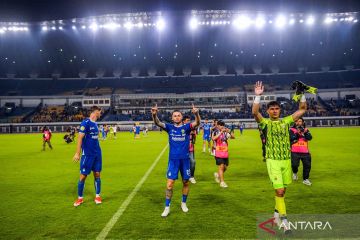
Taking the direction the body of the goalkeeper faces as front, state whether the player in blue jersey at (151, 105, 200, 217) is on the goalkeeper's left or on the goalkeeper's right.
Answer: on the goalkeeper's right

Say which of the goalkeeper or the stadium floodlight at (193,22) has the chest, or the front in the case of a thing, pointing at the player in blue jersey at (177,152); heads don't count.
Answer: the stadium floodlight

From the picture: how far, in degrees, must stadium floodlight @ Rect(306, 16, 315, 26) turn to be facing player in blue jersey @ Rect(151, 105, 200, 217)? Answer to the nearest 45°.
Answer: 0° — it already faces them

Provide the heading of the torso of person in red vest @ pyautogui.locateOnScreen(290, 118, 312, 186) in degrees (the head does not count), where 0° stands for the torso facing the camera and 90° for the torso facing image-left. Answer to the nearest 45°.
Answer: approximately 0°

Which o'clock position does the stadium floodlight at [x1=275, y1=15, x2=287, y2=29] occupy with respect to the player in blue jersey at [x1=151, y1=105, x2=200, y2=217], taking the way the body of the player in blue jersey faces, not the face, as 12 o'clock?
The stadium floodlight is roughly at 7 o'clock from the player in blue jersey.

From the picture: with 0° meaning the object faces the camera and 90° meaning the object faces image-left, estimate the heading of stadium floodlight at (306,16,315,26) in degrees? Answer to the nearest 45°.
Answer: approximately 0°

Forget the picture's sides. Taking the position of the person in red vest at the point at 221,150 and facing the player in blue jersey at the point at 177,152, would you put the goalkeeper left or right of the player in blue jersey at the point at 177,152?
left

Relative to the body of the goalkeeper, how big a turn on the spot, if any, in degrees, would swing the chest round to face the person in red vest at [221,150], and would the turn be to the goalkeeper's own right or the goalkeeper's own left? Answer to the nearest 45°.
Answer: approximately 135° to the goalkeeper's own right

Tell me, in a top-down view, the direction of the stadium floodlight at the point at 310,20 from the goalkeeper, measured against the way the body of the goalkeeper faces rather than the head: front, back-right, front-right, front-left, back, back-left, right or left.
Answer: back

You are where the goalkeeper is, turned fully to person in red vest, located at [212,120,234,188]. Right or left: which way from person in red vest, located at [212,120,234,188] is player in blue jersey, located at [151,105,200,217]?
left

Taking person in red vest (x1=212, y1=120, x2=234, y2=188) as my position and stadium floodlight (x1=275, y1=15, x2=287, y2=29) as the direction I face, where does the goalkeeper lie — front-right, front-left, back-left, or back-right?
back-right
